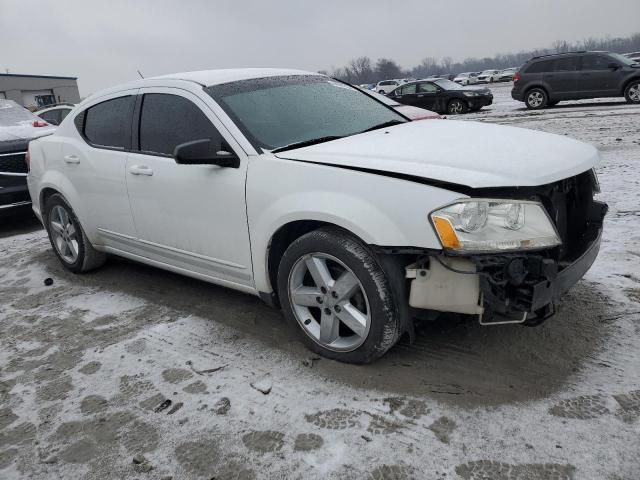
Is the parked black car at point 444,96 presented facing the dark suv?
yes

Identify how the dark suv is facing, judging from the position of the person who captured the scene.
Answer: facing to the right of the viewer

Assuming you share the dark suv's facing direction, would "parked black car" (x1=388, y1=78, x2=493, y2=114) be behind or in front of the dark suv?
behind

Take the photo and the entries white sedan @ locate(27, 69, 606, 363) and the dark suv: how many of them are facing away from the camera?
0

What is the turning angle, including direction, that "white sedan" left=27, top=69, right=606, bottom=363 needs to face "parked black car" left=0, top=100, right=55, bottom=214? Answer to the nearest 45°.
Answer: approximately 180°

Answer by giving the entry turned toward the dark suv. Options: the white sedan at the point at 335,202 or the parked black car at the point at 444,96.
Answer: the parked black car

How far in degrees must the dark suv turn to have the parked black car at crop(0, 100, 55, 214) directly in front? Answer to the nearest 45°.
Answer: approximately 135° to its right

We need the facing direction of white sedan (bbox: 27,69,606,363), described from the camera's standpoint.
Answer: facing the viewer and to the right of the viewer

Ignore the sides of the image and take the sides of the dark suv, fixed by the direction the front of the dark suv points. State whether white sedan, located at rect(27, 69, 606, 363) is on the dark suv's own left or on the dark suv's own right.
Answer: on the dark suv's own right

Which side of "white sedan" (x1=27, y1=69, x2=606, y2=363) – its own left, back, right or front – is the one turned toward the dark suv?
left

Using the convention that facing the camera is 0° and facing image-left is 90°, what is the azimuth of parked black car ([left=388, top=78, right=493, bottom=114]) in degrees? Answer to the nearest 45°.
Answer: approximately 315°
